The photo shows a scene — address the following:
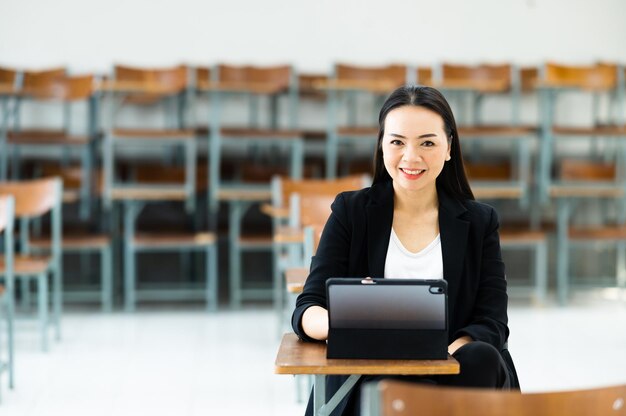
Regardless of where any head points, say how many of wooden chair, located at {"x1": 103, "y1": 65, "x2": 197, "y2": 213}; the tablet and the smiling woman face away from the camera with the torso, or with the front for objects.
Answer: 1

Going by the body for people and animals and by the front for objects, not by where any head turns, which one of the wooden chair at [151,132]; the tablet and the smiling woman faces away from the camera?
the tablet

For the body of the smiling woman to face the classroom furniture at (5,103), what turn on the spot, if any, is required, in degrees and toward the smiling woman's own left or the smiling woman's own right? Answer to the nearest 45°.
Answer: approximately 135° to the smiling woman's own right

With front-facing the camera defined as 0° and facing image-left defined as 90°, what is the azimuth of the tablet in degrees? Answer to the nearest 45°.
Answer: approximately 180°

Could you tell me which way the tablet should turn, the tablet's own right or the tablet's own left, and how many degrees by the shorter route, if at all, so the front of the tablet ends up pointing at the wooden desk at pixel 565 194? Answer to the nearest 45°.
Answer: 0° — it already faces it

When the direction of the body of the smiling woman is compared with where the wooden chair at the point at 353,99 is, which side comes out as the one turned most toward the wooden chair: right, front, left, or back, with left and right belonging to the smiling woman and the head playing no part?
back

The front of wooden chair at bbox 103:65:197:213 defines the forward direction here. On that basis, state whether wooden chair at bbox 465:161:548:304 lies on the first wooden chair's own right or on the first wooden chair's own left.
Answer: on the first wooden chair's own left

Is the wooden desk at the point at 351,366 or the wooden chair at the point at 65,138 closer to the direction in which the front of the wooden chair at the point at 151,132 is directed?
the wooden desk

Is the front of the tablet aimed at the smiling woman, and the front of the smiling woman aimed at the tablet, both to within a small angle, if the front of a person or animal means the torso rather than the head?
yes

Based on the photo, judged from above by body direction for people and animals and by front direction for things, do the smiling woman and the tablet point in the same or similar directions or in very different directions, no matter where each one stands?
very different directions

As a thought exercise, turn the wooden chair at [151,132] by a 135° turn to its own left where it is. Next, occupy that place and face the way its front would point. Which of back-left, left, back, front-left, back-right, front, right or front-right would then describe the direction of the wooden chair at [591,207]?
front-right

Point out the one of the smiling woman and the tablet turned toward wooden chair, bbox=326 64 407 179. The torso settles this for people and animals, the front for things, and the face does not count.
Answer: the tablet
